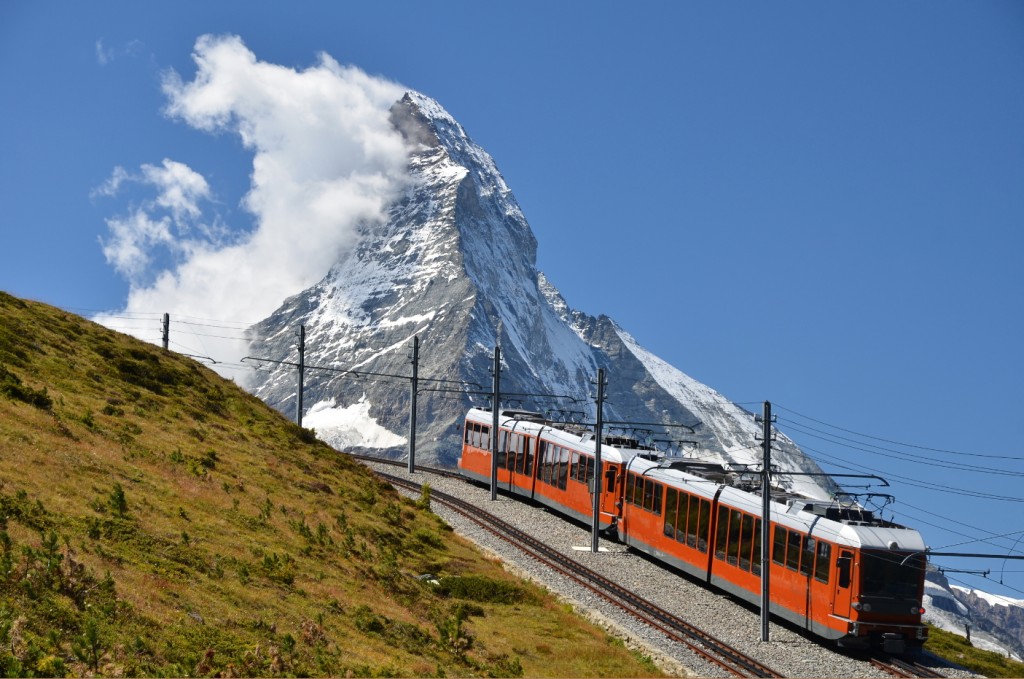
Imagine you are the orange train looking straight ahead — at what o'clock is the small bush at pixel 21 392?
The small bush is roughly at 4 o'clock from the orange train.

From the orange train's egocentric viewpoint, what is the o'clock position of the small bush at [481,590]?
The small bush is roughly at 4 o'clock from the orange train.

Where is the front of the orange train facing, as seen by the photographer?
facing the viewer and to the right of the viewer
